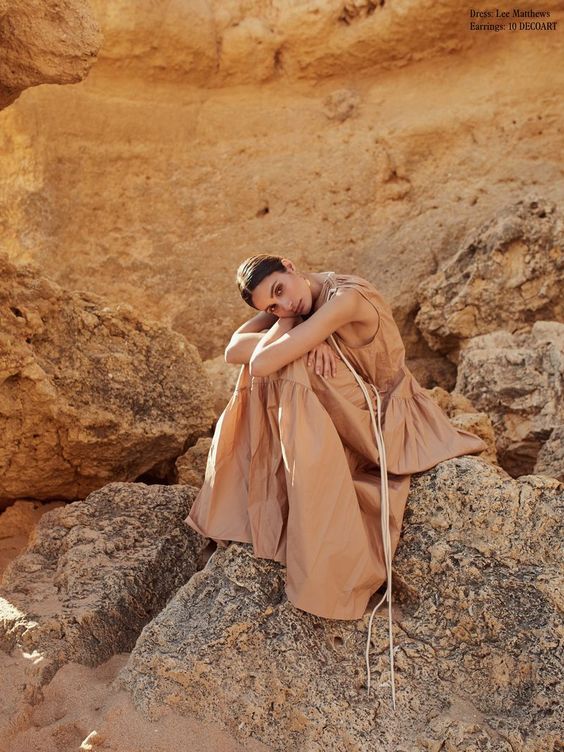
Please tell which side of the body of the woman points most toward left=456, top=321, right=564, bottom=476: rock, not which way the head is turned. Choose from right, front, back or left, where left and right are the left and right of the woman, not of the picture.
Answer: back

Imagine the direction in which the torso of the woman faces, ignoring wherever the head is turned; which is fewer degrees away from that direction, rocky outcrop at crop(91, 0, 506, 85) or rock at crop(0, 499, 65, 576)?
the rock

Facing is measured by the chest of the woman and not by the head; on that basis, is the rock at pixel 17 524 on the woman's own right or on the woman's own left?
on the woman's own right

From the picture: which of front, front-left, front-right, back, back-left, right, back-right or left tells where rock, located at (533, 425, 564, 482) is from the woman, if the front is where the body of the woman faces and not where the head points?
back

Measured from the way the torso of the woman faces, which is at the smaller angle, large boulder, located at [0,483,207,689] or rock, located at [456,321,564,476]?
the large boulder

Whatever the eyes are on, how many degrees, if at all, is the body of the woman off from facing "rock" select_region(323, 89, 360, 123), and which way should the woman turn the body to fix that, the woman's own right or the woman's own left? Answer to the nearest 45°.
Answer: approximately 135° to the woman's own right

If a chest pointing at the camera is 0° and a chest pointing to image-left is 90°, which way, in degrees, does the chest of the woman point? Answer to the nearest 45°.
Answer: approximately 45°

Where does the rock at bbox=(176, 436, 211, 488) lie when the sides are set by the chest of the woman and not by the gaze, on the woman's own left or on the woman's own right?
on the woman's own right

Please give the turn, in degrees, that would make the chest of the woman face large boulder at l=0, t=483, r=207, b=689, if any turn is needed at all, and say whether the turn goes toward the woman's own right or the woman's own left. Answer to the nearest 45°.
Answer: approximately 45° to the woman's own right

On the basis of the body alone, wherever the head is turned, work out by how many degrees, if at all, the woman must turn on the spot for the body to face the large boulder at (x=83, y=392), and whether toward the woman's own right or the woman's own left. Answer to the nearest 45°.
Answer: approximately 90° to the woman's own right

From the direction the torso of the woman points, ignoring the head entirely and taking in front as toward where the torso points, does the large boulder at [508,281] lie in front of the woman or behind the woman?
behind
